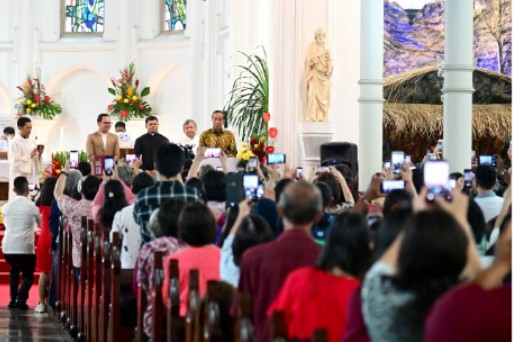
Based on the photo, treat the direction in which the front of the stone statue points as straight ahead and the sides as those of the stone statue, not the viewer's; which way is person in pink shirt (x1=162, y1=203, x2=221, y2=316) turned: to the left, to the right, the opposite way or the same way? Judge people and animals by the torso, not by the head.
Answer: the opposite way

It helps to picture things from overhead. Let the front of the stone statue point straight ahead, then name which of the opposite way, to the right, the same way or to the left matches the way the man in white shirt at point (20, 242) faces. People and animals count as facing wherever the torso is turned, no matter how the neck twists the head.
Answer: the opposite way

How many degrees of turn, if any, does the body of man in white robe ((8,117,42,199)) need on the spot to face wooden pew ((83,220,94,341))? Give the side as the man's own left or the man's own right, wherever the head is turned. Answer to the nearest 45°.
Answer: approximately 45° to the man's own right

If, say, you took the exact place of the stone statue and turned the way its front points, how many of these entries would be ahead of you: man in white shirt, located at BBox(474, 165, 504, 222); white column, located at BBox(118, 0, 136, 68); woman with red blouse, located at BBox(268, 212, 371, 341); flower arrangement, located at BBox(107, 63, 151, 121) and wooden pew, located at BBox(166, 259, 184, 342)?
3

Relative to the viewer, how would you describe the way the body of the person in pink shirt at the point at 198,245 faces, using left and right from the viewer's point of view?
facing away from the viewer

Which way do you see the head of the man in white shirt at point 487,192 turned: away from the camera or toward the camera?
away from the camera

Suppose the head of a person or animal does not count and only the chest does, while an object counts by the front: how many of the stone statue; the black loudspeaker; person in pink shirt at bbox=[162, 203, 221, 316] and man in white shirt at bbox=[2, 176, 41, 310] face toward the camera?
2

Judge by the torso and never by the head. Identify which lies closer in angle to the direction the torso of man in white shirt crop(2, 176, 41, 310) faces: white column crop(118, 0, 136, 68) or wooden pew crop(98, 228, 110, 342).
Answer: the white column

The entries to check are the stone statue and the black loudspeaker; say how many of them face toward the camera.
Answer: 2

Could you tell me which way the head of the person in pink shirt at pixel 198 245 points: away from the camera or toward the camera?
away from the camera

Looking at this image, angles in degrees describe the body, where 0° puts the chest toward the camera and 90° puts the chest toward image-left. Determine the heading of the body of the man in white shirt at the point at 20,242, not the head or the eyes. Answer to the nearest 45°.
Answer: approximately 180°

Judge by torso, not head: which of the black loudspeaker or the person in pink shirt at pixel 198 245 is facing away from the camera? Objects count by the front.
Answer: the person in pink shirt

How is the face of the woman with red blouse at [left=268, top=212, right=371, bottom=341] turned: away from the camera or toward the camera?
away from the camera

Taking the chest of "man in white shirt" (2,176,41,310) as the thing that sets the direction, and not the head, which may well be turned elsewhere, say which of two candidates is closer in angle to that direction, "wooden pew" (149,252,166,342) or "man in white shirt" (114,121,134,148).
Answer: the man in white shirt
